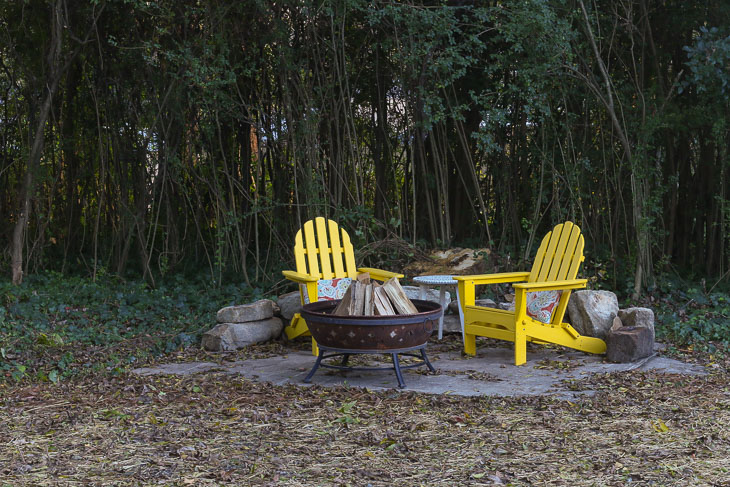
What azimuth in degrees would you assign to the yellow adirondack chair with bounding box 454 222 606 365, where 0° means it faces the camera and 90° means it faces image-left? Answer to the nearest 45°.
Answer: approximately 45°

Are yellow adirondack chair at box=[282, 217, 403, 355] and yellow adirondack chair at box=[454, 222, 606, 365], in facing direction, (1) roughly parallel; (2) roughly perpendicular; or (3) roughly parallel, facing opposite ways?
roughly perpendicular

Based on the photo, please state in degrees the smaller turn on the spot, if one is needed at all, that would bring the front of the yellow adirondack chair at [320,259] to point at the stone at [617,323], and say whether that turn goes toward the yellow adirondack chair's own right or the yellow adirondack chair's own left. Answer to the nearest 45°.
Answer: approximately 45° to the yellow adirondack chair's own left

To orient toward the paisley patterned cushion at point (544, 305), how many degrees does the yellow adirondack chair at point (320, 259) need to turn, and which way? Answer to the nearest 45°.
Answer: approximately 45° to its left

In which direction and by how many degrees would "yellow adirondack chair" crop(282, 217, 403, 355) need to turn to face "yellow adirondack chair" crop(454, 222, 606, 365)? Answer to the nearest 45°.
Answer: approximately 45° to its left

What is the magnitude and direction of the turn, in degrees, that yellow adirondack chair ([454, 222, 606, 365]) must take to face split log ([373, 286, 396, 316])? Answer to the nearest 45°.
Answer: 0° — it already faces it

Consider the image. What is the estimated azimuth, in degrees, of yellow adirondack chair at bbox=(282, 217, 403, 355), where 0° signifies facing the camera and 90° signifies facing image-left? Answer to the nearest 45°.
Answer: approximately 315°

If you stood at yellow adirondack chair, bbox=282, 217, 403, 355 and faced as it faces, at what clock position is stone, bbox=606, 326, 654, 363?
The stone is roughly at 11 o'clock from the yellow adirondack chair.

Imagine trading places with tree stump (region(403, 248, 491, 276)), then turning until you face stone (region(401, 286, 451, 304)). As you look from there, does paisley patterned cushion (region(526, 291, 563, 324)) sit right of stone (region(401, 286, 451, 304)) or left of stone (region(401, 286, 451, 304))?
left

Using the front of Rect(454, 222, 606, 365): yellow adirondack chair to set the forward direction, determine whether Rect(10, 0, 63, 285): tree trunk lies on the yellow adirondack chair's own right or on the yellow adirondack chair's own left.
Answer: on the yellow adirondack chair's own right

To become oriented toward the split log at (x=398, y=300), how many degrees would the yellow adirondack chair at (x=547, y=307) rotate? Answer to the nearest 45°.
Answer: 0° — it already faces it
